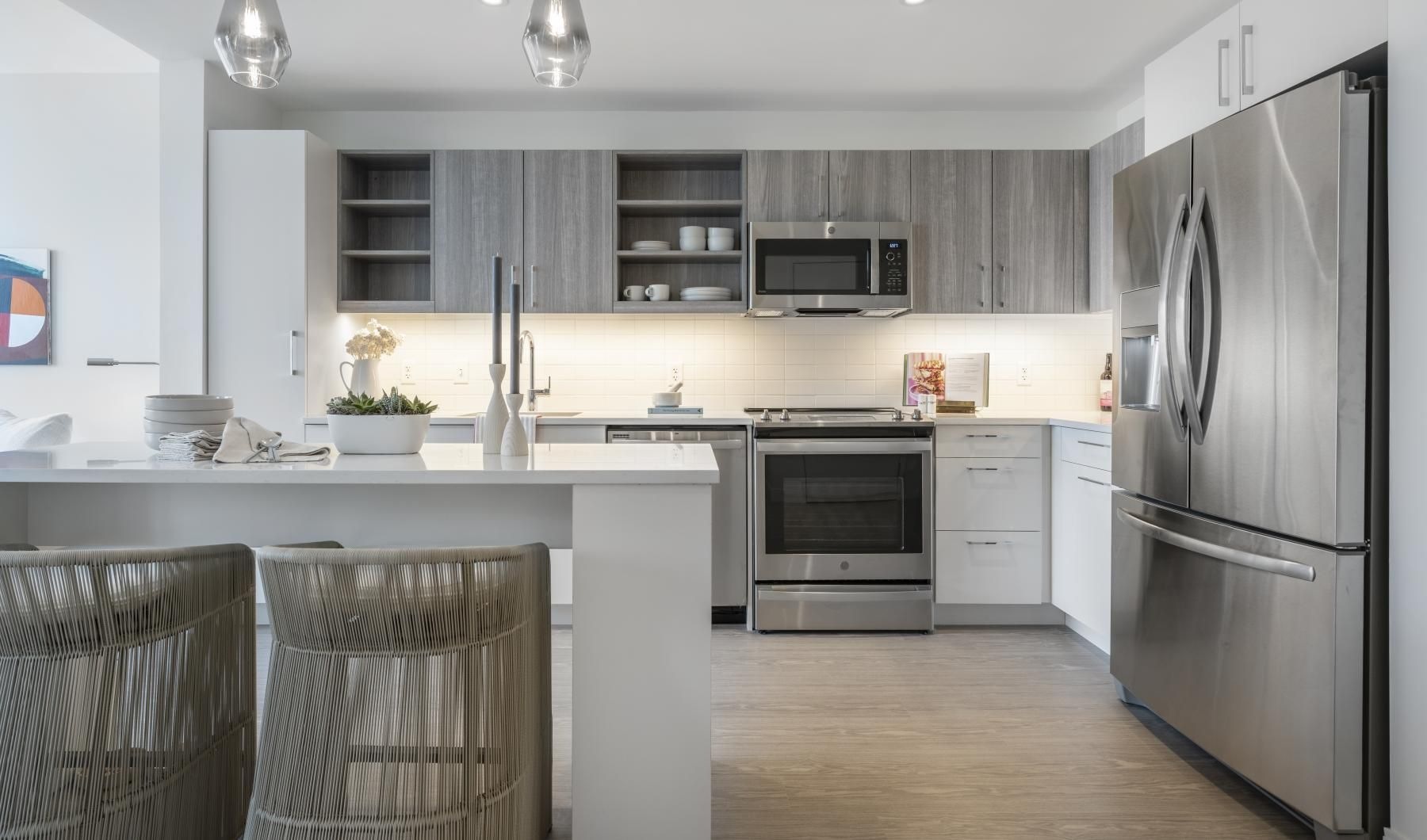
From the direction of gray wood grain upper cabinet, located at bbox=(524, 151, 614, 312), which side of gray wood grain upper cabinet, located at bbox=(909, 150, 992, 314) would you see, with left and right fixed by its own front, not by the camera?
right

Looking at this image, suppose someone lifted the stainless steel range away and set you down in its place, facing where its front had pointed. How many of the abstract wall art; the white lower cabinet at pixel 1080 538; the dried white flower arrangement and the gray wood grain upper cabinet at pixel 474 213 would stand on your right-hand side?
3

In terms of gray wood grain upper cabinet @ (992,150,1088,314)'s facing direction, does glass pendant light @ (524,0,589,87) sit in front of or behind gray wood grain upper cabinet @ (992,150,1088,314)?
in front

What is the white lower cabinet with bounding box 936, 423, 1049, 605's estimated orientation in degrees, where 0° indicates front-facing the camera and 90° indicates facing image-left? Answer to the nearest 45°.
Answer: approximately 0°

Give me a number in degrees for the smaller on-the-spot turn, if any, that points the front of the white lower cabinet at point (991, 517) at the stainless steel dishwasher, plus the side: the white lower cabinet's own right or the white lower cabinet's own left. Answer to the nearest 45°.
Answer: approximately 90° to the white lower cabinet's own right

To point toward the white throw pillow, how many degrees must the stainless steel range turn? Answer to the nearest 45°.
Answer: approximately 90° to its right

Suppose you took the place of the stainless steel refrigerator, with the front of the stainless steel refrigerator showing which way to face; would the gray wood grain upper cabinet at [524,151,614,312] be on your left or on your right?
on your right

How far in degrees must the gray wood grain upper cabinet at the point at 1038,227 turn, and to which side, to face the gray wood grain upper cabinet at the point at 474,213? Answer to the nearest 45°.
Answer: approximately 90° to its right

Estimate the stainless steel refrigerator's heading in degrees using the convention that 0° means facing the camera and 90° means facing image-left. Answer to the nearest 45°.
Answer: approximately 45°

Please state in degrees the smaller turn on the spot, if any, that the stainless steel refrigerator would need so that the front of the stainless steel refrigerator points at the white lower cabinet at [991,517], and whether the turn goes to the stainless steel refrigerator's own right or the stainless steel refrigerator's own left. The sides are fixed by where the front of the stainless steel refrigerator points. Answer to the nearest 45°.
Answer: approximately 90° to the stainless steel refrigerator's own right
